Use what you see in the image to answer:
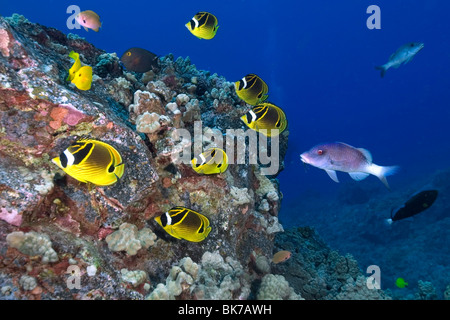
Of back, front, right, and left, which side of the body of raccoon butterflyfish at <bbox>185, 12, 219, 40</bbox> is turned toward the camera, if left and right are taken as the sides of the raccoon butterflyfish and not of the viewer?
left

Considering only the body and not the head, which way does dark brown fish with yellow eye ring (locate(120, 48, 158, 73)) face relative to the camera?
to the viewer's left

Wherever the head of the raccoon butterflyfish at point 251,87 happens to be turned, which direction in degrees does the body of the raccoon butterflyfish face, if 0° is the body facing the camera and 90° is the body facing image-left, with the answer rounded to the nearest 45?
approximately 90°

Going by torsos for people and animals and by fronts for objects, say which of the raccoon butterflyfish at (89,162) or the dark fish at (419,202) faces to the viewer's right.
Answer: the dark fish

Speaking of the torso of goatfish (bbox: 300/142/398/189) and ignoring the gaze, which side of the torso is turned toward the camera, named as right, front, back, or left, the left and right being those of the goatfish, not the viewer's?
left

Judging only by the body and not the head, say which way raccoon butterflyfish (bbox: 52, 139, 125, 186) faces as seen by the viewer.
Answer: to the viewer's left

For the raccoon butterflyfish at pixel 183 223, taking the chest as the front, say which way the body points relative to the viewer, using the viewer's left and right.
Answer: facing to the left of the viewer

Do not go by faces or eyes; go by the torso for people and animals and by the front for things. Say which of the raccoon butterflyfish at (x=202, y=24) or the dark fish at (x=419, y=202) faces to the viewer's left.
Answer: the raccoon butterflyfish

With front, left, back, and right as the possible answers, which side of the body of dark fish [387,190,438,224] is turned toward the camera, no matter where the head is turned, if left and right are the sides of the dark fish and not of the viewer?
right
